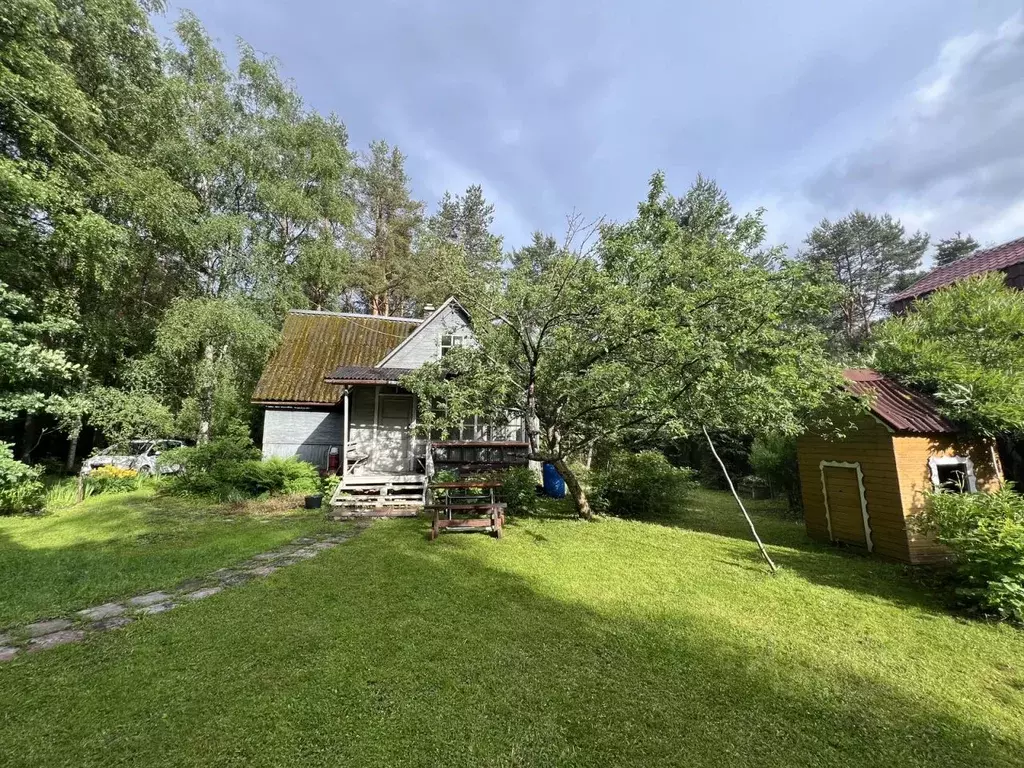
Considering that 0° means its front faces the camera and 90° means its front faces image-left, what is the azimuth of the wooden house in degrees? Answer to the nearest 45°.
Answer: approximately 0°

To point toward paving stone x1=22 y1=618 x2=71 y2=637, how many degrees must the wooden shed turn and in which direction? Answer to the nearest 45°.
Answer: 0° — it already faces it

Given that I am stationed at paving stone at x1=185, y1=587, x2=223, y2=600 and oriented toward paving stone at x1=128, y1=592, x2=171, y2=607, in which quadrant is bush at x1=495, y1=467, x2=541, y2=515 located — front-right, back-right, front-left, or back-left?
back-right

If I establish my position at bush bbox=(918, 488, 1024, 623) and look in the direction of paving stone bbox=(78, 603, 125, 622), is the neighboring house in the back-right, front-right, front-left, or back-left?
back-right

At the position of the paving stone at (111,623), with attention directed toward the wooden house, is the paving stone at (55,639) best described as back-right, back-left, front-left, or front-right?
back-left

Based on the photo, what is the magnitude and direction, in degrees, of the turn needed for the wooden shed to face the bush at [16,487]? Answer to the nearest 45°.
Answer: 0° — it already faces it

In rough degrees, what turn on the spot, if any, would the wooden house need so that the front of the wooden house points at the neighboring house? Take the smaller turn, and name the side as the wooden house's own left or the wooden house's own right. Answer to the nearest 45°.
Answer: approximately 90° to the wooden house's own left

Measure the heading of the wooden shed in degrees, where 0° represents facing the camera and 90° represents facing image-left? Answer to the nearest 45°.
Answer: approximately 45°

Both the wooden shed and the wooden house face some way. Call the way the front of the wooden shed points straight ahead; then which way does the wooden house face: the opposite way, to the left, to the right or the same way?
to the left

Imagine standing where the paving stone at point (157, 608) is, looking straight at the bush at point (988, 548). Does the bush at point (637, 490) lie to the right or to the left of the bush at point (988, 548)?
left

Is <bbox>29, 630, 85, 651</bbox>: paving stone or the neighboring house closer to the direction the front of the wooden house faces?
the paving stone
